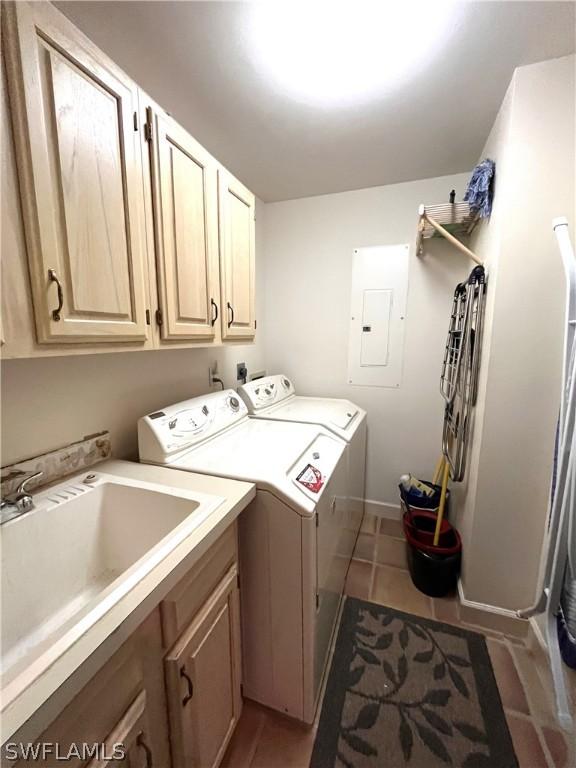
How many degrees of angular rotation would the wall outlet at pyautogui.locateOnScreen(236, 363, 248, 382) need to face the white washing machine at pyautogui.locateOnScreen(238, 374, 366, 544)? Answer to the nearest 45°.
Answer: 0° — it already faces it

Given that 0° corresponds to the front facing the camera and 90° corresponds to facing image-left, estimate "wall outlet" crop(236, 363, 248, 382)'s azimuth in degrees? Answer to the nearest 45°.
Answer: approximately 315°

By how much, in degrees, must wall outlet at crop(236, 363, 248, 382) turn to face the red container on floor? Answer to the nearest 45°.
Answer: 0° — it already faces it

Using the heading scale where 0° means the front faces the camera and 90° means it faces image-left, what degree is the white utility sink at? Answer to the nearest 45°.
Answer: approximately 315°

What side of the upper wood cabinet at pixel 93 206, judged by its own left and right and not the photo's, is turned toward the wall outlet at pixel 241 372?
left

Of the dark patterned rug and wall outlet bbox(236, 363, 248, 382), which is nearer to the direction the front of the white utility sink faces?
the dark patterned rug

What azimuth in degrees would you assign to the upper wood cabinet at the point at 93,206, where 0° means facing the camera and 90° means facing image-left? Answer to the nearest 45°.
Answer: approximately 315°
